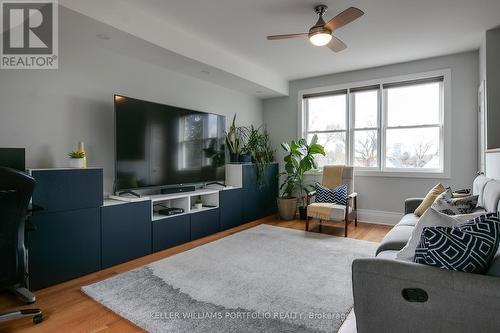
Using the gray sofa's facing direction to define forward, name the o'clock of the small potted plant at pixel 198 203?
The small potted plant is roughly at 1 o'clock from the gray sofa.

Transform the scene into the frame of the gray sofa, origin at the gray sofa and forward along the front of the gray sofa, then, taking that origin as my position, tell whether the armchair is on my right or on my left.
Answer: on my right

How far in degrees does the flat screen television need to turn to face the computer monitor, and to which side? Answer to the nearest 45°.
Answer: approximately 90° to its right

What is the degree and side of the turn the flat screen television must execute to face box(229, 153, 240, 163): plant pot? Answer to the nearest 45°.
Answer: approximately 90° to its left

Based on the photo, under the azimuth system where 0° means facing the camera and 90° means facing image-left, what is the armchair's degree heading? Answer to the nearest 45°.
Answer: approximately 45°

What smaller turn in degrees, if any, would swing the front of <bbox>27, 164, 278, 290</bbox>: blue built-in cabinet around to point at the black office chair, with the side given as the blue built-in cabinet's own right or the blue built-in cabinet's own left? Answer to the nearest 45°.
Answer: approximately 45° to the blue built-in cabinet's own right

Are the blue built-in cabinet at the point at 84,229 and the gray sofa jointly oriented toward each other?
yes

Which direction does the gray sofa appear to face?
to the viewer's left

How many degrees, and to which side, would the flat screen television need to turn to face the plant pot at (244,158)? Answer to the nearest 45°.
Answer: approximately 90° to its left

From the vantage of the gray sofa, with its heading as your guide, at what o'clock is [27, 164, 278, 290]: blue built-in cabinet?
The blue built-in cabinet is roughly at 12 o'clock from the gray sofa.

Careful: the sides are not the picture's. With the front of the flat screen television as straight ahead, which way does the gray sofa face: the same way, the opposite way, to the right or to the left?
the opposite way
